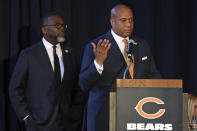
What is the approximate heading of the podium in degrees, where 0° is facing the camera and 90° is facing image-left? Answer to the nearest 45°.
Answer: approximately 0°

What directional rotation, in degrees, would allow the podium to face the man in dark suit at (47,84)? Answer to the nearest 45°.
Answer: approximately 135° to its right

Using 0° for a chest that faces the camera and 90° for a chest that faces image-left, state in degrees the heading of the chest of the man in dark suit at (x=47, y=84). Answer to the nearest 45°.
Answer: approximately 315°

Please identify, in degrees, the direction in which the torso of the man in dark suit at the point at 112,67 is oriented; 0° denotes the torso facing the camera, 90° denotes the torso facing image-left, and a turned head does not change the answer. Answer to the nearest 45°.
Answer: approximately 315°

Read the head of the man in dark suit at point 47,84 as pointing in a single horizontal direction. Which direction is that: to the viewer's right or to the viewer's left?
to the viewer's right

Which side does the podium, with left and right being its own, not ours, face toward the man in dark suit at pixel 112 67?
back

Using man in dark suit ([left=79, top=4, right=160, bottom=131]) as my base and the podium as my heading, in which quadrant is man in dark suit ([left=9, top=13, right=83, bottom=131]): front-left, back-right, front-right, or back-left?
back-right
